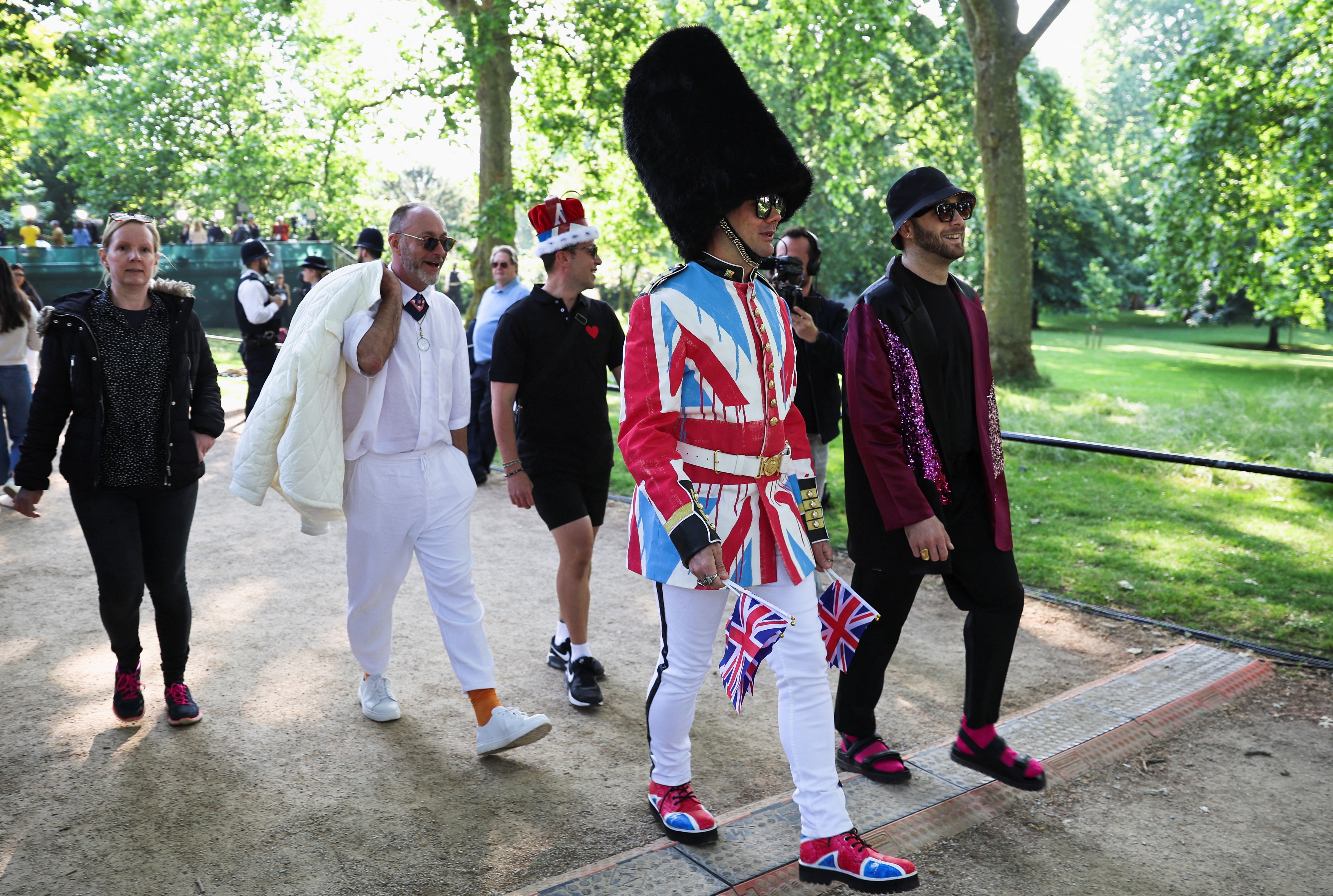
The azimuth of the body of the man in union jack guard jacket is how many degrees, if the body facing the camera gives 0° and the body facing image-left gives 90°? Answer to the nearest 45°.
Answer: approximately 315°

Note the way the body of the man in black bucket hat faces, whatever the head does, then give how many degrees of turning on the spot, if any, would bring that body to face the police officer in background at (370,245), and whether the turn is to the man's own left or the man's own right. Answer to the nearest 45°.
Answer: approximately 180°

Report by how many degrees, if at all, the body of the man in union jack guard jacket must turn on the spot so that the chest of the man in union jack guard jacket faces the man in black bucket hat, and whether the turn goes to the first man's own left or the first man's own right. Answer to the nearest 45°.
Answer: approximately 90° to the first man's own left

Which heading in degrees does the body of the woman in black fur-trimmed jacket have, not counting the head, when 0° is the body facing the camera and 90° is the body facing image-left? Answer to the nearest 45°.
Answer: approximately 0°

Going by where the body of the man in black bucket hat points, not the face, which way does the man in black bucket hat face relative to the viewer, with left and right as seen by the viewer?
facing the viewer and to the right of the viewer

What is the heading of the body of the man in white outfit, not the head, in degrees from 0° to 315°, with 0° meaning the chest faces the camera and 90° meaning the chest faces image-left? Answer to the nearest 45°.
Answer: approximately 315°

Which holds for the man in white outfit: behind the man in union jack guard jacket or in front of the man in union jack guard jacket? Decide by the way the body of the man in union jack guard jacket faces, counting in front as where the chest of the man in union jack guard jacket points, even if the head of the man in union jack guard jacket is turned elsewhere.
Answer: behind

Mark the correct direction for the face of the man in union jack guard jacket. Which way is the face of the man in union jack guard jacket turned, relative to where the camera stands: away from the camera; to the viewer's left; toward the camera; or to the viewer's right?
to the viewer's right

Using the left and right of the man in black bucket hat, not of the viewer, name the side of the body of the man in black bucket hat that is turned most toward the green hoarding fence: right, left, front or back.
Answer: back

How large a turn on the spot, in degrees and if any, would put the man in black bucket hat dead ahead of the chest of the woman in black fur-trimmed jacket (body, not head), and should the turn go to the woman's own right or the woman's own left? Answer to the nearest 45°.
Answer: approximately 45° to the woman's own left

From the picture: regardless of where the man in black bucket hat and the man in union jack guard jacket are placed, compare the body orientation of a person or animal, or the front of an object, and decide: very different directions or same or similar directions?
same or similar directions

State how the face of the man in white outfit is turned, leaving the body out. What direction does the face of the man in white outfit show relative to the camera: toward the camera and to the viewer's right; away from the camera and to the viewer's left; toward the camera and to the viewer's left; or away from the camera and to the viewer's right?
toward the camera and to the viewer's right

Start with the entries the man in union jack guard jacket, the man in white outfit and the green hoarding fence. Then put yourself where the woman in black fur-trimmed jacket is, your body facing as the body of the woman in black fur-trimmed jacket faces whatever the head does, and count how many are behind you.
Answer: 1
